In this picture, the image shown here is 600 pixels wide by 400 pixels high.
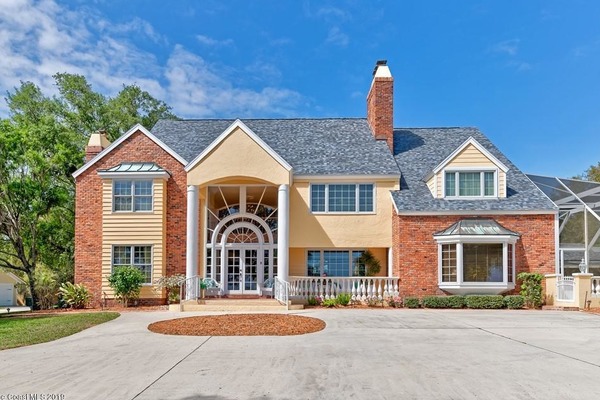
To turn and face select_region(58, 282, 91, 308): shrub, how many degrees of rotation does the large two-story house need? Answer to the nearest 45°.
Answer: approximately 90° to its right

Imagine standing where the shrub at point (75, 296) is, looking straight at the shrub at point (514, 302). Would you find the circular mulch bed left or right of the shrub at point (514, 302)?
right

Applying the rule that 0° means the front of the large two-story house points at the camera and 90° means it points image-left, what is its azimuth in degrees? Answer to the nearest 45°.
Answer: approximately 0°

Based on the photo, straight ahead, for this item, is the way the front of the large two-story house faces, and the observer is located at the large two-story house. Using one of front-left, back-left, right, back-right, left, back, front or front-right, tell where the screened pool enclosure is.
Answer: left

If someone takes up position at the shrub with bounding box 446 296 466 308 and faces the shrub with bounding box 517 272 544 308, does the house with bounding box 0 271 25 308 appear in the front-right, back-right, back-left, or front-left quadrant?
back-left
